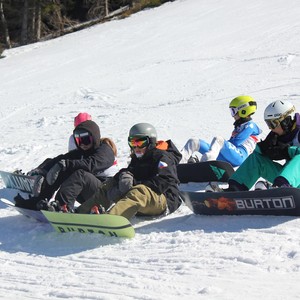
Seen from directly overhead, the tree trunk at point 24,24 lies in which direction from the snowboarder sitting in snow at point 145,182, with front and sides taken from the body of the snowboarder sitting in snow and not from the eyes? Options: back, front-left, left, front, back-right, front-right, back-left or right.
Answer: back-right

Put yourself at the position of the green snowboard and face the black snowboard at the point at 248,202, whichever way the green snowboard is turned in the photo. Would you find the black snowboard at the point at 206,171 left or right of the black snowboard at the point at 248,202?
left

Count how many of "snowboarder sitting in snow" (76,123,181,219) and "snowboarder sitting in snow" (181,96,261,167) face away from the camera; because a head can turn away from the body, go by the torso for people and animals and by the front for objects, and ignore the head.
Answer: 0

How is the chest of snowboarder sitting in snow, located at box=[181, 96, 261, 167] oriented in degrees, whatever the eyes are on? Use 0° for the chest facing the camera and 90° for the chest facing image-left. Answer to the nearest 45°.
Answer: approximately 90°

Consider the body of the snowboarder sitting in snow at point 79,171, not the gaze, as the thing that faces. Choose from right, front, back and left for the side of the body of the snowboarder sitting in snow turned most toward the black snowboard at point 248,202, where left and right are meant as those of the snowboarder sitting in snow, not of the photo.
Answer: left

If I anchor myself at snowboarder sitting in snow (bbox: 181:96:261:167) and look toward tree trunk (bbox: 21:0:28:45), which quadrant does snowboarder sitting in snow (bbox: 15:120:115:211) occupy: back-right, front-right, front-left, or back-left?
back-left

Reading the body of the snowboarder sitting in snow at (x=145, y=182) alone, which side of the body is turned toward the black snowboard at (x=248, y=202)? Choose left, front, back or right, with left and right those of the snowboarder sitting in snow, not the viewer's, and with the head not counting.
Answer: left

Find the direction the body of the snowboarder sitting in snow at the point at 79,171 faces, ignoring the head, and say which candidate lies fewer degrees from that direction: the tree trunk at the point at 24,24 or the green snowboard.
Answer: the green snowboard

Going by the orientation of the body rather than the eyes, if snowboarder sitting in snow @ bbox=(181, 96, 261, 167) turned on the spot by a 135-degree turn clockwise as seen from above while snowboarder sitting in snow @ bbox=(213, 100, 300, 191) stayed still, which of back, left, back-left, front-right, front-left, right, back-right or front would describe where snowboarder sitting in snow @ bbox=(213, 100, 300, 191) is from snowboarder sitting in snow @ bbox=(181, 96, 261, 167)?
back-right

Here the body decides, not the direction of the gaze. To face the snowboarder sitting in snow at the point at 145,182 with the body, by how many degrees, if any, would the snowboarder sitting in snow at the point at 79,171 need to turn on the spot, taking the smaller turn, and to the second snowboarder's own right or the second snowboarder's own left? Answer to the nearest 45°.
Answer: approximately 90° to the second snowboarder's own left

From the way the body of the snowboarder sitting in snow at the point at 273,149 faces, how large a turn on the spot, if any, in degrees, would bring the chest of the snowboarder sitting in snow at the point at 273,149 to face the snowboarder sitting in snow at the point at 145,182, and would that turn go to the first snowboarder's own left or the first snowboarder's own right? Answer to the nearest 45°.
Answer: approximately 45° to the first snowboarder's own right
